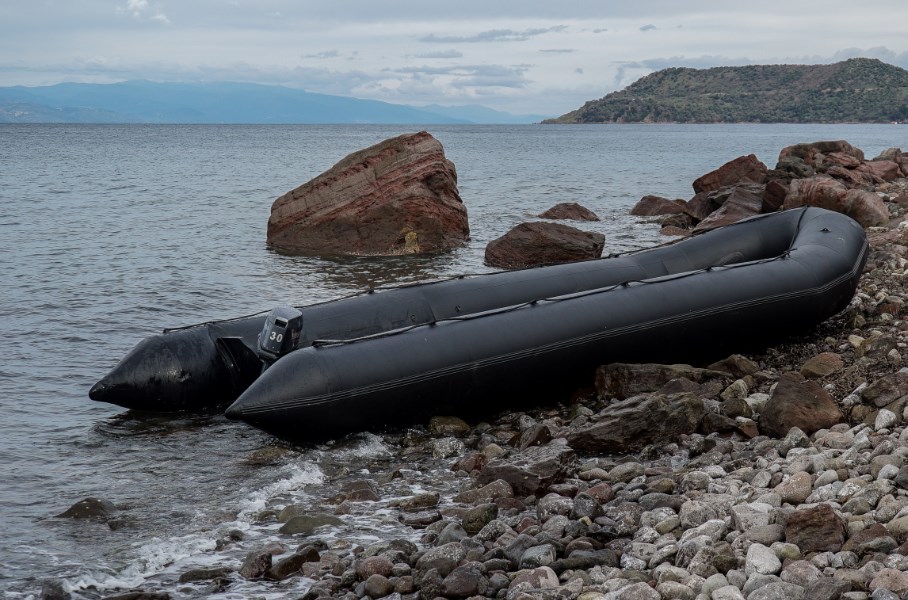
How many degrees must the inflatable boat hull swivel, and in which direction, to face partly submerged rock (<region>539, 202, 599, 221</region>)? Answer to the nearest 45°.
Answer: approximately 45° to its left

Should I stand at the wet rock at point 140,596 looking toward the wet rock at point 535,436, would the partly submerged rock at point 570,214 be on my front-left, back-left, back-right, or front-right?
front-left

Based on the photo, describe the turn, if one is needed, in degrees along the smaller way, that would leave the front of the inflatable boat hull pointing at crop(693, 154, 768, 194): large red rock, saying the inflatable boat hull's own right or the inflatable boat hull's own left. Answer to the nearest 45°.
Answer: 0° — it already faces it

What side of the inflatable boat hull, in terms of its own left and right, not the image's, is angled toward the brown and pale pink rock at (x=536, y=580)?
right

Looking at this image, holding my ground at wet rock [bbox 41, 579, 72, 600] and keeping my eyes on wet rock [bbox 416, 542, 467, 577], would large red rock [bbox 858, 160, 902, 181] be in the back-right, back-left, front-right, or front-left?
front-left

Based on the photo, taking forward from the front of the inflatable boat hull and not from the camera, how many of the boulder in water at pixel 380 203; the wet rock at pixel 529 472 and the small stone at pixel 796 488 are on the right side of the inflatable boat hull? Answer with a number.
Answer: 2

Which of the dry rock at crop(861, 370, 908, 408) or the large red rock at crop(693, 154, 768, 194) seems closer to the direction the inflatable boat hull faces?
the large red rock

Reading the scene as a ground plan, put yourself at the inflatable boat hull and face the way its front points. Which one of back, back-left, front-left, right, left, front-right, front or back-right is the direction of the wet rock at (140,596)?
back-right

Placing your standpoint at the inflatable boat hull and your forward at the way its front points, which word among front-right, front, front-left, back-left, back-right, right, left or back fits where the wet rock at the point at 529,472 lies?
right

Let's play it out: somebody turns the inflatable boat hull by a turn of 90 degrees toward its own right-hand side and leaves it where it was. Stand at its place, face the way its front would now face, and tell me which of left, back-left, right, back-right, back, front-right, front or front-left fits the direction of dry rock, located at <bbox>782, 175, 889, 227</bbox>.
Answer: left

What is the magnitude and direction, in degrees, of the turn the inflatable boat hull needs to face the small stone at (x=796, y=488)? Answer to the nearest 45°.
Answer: approximately 90° to its right

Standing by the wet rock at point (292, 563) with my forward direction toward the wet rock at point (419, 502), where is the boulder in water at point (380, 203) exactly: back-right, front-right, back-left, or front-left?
front-left

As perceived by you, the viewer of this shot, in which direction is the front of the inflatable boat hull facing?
facing away from the viewer and to the right of the viewer

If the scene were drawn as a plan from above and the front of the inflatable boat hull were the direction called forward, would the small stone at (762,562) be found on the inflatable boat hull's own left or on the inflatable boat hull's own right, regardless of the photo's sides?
on the inflatable boat hull's own right

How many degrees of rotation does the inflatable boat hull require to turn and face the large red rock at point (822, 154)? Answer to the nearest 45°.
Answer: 0° — it already faces it

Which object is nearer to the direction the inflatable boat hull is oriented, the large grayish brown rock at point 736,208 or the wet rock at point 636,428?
the large grayish brown rock

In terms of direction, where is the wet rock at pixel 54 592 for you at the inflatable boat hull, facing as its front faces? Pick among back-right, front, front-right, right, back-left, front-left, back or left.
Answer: back-right

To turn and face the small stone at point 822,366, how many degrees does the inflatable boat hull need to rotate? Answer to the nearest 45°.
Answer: approximately 45° to its right
